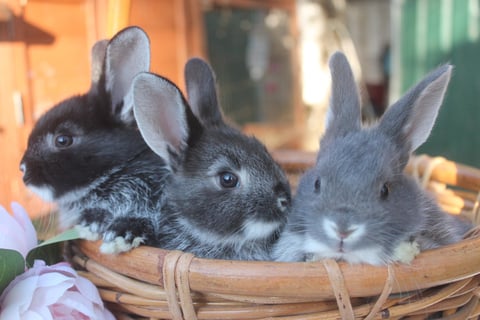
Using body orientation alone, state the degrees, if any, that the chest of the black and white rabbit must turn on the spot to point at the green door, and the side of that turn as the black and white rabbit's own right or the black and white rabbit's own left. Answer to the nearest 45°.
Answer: approximately 135° to the black and white rabbit's own right

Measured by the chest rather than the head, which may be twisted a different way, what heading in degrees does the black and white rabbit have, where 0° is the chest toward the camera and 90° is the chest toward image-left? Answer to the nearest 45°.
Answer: approximately 90°

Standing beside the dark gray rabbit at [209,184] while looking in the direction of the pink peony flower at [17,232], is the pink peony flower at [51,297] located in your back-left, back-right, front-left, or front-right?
front-left

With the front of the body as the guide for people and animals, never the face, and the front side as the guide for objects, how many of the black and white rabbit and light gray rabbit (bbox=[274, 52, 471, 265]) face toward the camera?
1

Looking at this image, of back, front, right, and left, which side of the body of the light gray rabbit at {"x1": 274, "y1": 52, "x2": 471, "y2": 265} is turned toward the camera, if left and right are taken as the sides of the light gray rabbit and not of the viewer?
front

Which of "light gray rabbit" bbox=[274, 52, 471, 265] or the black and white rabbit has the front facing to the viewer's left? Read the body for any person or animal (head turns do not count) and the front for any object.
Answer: the black and white rabbit
